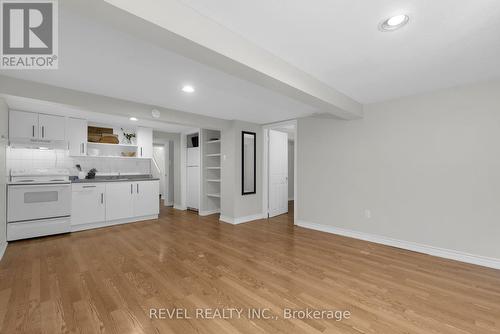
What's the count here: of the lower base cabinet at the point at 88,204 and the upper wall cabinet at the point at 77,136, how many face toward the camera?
2

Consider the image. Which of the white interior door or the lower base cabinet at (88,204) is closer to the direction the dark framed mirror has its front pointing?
the white interior door

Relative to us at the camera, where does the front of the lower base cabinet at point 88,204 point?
facing the viewer

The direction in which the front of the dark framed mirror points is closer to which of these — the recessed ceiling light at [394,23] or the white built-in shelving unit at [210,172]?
the recessed ceiling light

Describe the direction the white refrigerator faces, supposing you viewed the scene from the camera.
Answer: facing the viewer and to the left of the viewer

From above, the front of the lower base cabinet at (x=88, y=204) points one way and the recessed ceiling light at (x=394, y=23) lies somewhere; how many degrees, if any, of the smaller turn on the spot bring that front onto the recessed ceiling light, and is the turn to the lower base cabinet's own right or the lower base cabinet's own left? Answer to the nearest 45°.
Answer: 0° — it already faces it

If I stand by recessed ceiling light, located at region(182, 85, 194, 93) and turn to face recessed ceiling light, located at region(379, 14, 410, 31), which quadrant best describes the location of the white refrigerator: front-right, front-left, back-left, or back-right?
back-left

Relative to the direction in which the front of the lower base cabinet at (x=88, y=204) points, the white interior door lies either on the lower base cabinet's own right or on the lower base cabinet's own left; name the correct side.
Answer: on the lower base cabinet's own left

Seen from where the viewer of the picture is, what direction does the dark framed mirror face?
facing the viewer and to the right of the viewer

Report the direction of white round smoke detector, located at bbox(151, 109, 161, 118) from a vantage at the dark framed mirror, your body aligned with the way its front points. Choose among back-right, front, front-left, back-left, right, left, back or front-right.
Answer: right
